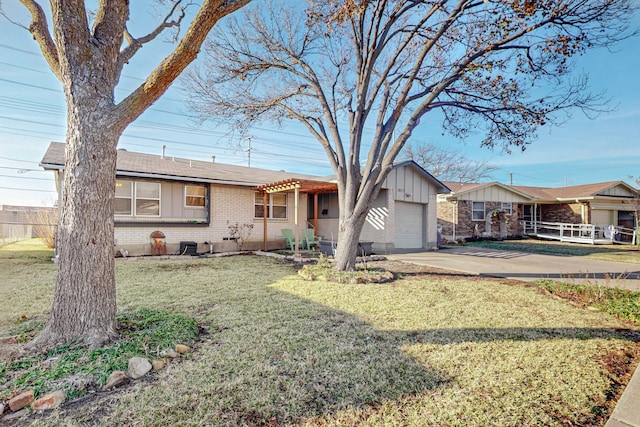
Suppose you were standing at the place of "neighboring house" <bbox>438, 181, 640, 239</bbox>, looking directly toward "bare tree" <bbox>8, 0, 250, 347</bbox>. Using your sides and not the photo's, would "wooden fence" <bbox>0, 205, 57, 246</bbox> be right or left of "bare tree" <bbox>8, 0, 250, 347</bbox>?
right

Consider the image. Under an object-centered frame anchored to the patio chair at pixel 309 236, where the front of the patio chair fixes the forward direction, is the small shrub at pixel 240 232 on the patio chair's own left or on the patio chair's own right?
on the patio chair's own right

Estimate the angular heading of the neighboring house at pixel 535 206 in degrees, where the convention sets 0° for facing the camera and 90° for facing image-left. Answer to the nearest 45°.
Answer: approximately 0°

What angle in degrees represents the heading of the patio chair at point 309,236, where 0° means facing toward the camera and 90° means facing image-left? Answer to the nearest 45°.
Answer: approximately 315°

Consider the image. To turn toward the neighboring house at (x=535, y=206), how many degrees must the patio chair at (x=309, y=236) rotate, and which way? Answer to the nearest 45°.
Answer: approximately 90° to its left
